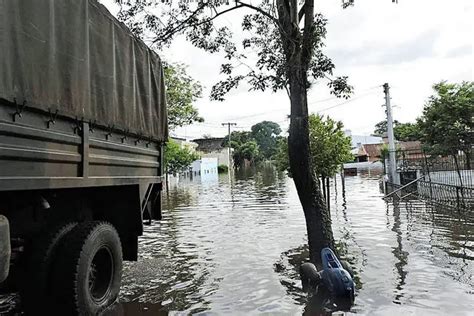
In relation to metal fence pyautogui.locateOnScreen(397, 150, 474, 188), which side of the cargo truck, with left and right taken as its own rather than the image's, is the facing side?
back

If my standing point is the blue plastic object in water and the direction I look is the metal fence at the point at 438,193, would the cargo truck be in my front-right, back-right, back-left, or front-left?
back-left

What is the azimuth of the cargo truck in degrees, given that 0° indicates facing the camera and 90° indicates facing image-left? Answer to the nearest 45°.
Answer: approximately 45°

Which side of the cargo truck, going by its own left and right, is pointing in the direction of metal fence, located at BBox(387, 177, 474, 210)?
back

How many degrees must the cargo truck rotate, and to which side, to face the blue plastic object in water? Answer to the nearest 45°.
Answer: approximately 135° to its left
